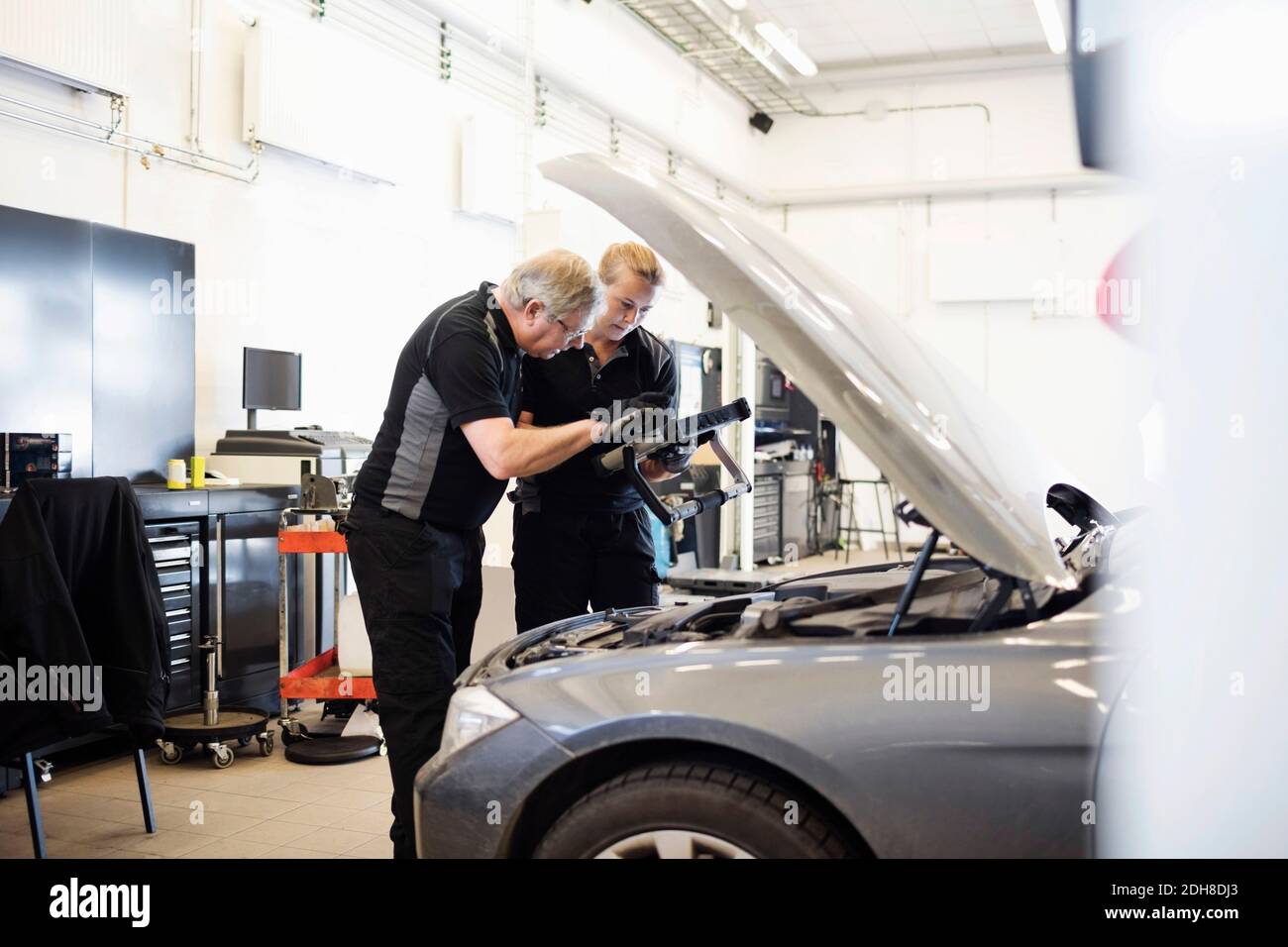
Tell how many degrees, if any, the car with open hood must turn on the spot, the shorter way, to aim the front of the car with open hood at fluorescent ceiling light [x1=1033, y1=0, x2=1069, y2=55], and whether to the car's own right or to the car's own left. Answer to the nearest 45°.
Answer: approximately 90° to the car's own right

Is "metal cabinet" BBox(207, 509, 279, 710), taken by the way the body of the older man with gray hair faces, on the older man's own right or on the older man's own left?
on the older man's own left

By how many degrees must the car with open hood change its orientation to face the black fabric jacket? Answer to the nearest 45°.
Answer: approximately 45° to its right

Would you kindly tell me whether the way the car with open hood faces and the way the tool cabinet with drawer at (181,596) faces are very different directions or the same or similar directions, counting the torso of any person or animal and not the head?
very different directions

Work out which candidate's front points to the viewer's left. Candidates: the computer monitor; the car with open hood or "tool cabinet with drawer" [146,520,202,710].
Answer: the car with open hood

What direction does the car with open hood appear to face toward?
to the viewer's left

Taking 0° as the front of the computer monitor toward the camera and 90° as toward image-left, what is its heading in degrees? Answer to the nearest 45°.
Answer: approximately 315°

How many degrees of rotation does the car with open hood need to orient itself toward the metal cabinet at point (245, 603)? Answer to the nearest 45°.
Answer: approximately 45° to its right

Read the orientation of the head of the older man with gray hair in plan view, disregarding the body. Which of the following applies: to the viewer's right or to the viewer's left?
to the viewer's right

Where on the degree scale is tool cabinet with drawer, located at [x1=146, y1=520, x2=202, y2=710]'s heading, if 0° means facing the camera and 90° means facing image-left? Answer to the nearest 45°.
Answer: approximately 315°

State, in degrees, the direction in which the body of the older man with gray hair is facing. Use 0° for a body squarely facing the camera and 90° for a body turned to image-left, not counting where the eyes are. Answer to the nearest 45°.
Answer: approximately 270°

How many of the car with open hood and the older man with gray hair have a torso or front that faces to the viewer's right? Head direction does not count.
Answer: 1
